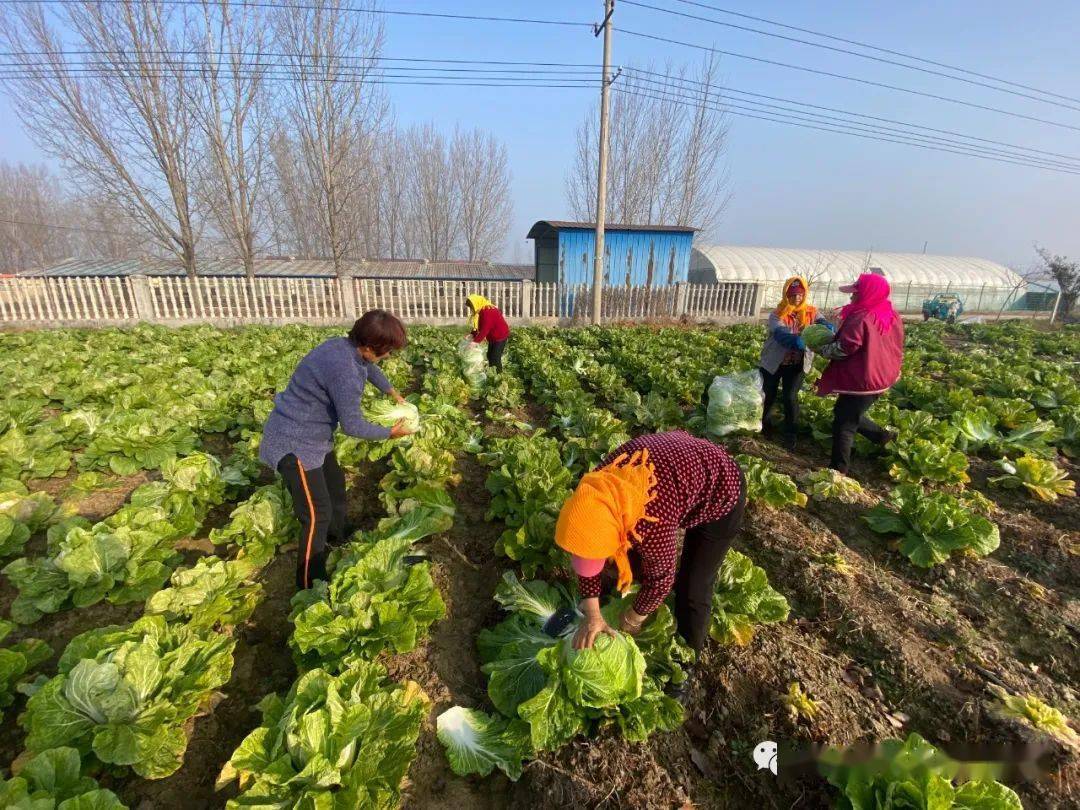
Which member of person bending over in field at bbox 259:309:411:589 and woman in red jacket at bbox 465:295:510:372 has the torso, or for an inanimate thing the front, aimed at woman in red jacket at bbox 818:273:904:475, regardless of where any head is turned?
the person bending over in field

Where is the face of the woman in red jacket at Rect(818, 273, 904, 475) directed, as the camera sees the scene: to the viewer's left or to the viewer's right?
to the viewer's left

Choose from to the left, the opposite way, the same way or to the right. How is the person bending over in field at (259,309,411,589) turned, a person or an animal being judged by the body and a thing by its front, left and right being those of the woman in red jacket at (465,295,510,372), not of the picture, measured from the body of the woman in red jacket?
the opposite way

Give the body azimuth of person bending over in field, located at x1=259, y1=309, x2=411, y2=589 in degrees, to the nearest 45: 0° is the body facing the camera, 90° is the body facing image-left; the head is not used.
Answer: approximately 270°

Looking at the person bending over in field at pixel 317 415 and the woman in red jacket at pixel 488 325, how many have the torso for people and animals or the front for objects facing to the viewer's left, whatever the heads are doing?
1

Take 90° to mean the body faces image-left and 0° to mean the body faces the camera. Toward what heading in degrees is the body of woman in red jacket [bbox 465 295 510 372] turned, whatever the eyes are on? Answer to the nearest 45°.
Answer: approximately 90°

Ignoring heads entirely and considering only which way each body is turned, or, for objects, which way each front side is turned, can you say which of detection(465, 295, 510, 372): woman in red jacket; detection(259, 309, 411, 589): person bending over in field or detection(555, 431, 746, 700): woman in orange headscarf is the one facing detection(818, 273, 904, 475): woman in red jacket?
the person bending over in field
